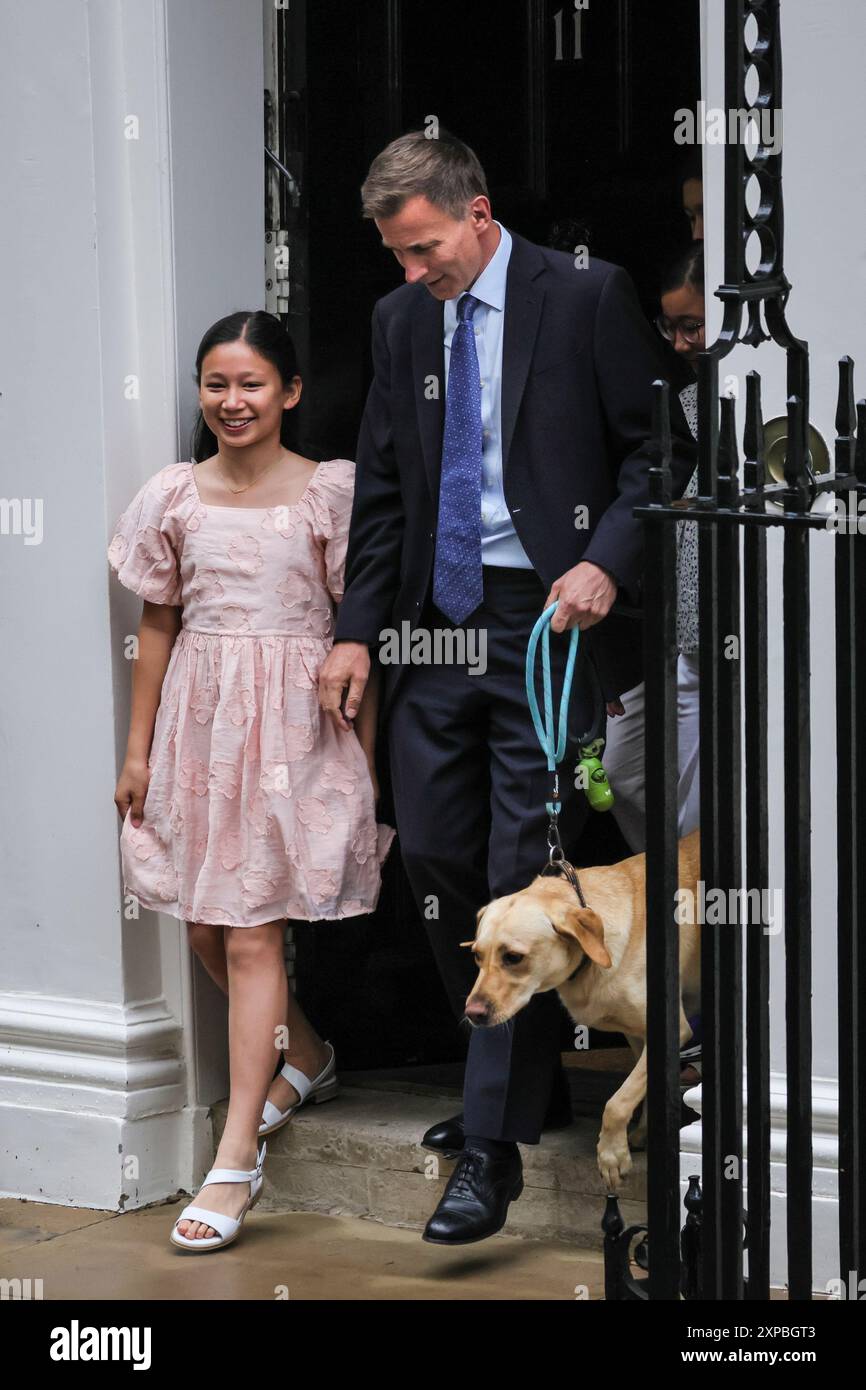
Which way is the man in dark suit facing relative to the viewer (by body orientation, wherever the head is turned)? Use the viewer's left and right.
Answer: facing the viewer and to the left of the viewer

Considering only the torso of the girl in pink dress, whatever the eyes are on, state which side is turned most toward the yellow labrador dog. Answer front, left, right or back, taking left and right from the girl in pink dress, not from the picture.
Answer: left

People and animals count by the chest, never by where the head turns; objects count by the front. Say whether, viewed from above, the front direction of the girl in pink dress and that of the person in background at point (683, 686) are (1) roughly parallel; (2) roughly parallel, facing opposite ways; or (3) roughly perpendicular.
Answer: roughly parallel

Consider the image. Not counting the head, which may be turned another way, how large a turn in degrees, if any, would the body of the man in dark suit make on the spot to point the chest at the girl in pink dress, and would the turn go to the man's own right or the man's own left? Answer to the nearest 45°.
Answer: approximately 90° to the man's own right

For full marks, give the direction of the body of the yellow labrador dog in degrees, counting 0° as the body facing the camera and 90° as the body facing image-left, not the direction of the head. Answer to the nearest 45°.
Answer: approximately 45°
